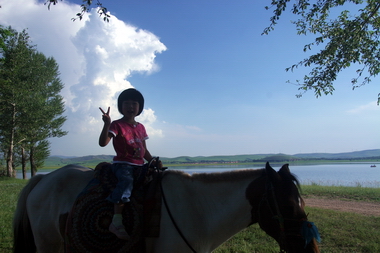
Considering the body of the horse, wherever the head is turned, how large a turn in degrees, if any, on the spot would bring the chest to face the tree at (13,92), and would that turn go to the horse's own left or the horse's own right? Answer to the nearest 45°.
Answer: approximately 135° to the horse's own left

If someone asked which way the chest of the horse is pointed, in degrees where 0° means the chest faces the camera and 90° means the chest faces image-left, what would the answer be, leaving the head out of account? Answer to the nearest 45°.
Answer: approximately 270°

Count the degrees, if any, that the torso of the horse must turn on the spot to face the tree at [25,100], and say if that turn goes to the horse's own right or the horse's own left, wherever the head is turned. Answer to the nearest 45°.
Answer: approximately 135° to the horse's own left
